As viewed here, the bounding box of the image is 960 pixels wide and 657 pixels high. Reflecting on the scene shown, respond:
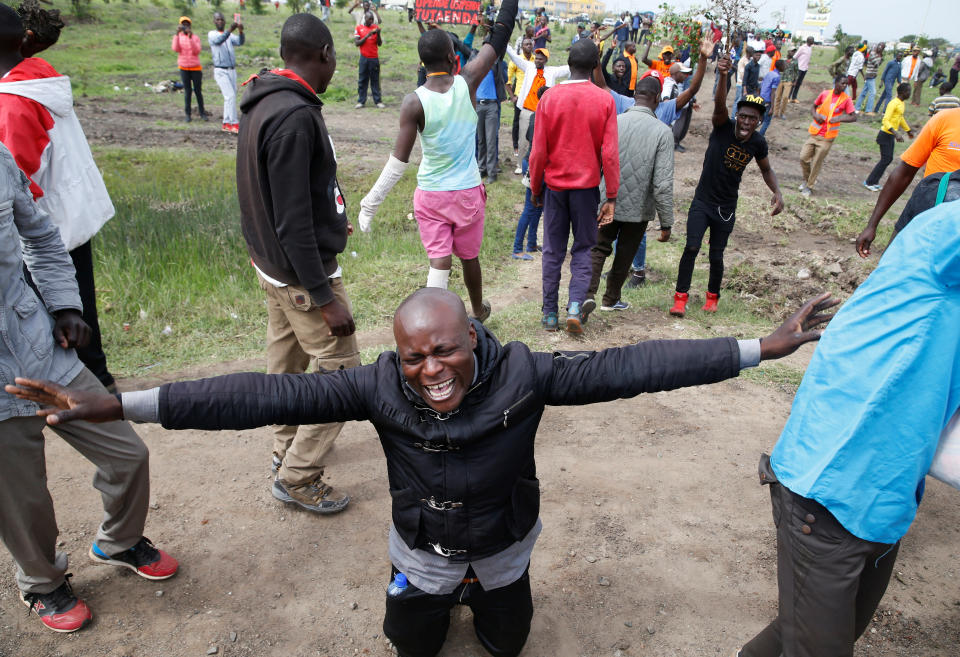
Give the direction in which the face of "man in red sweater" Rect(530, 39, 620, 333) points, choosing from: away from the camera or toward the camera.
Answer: away from the camera

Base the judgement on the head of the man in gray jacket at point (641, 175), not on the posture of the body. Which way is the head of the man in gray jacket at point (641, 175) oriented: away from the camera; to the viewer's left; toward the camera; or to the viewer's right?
away from the camera

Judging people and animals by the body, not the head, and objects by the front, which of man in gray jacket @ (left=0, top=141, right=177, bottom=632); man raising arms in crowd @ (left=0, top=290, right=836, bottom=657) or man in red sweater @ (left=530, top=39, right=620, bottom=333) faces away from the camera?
the man in red sweater

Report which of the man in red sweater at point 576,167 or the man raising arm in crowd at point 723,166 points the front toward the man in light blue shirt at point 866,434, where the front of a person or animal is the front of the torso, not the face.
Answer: the man raising arm in crowd

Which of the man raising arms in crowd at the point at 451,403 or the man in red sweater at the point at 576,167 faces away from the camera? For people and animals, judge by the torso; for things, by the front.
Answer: the man in red sweater

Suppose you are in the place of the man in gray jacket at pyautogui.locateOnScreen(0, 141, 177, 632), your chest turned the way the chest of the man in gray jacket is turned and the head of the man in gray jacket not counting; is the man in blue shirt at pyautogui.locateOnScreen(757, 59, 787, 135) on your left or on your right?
on your left

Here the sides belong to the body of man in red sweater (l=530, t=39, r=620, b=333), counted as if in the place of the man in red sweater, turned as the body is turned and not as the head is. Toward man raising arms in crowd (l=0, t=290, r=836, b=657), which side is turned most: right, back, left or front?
back

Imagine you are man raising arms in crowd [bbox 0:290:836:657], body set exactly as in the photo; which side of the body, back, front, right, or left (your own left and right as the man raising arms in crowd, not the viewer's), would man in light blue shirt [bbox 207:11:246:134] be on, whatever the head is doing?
back

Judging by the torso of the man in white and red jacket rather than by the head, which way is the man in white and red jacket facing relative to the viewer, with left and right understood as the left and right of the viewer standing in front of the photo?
facing away from the viewer and to the left of the viewer

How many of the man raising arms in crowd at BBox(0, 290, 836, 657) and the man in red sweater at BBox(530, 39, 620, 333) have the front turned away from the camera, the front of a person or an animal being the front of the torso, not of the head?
1
